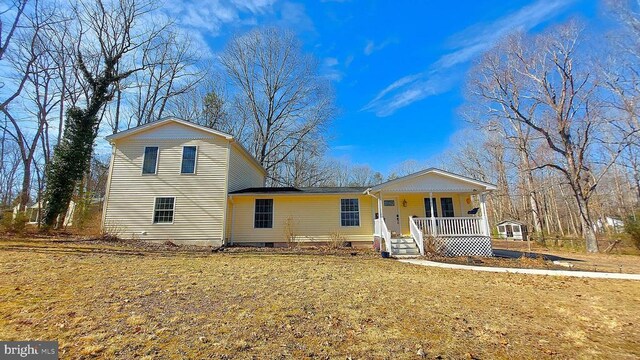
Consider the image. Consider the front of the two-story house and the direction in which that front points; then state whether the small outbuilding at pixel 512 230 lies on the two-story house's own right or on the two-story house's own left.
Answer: on the two-story house's own left

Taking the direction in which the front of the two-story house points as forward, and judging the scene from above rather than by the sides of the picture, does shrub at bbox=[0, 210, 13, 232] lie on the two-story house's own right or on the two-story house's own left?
on the two-story house's own right

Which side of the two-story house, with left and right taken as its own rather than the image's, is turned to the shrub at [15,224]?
right

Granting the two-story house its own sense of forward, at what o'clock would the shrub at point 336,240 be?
The shrub is roughly at 9 o'clock from the two-story house.

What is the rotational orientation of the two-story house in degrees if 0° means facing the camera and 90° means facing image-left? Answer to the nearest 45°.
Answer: approximately 0°

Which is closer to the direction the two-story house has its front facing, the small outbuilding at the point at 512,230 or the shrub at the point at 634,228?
the shrub

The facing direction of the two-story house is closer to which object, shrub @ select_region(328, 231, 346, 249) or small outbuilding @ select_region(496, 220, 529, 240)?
the shrub

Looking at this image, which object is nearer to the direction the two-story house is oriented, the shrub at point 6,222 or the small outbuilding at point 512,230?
the shrub

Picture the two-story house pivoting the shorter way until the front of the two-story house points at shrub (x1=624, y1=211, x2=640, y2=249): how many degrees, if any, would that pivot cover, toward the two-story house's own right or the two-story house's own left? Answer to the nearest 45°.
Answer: approximately 90° to the two-story house's own left
